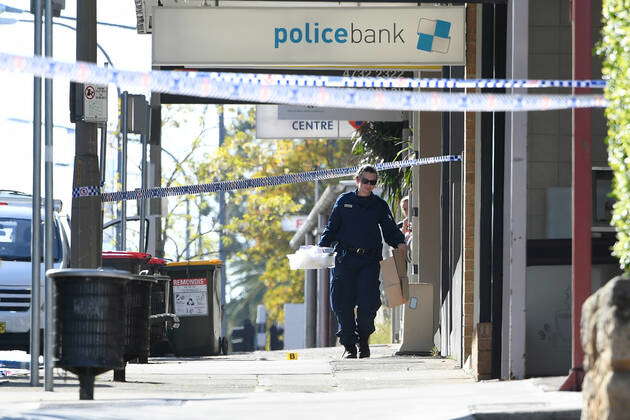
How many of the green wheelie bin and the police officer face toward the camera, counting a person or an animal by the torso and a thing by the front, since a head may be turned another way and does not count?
2

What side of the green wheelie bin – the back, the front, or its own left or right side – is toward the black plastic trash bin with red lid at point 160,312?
right

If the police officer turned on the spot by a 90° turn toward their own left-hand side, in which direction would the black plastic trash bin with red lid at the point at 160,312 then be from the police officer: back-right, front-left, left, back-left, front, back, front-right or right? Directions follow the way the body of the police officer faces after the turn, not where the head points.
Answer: back-left

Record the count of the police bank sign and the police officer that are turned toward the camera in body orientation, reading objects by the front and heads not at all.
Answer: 2

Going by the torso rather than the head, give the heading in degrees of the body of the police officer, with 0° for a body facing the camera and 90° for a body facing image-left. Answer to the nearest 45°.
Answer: approximately 0°

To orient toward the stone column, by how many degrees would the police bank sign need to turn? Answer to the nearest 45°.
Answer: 0° — it already faces it

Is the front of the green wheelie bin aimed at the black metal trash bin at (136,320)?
yes

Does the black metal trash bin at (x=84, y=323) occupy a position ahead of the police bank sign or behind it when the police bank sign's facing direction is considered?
ahead

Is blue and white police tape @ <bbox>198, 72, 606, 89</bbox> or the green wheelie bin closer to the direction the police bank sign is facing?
the blue and white police tape

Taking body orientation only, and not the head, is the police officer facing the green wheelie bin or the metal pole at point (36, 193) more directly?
the metal pole
